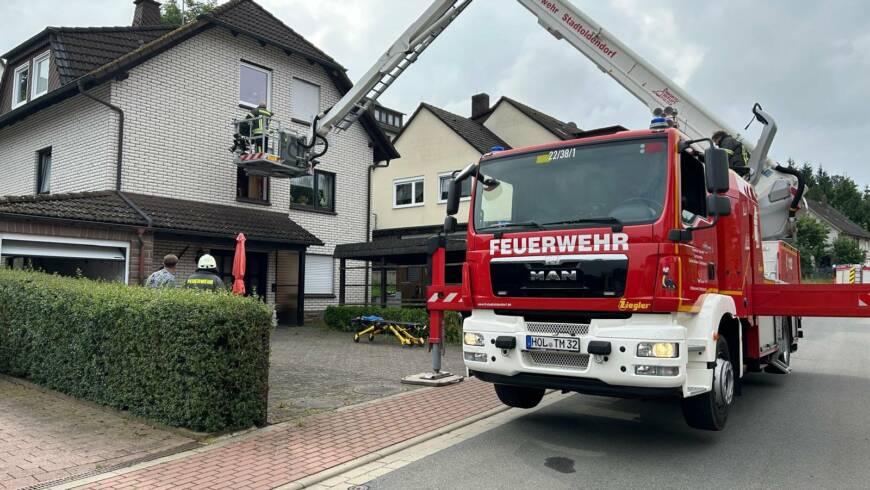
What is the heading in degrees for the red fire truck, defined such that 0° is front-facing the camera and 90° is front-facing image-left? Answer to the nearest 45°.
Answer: approximately 45°

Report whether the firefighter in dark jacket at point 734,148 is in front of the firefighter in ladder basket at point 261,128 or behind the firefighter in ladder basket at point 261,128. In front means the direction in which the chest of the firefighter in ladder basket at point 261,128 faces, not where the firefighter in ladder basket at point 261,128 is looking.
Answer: behind

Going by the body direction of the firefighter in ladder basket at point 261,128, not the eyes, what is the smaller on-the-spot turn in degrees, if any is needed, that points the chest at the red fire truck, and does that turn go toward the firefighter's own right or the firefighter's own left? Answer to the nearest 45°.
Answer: approximately 180°

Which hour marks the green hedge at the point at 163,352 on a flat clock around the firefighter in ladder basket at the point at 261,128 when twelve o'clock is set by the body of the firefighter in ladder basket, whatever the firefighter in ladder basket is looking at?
The green hedge is roughly at 6 o'clock from the firefighter in ladder basket.

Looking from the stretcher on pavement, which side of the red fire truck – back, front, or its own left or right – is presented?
right

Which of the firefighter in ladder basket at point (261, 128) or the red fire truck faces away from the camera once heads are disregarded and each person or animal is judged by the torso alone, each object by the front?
the firefighter in ladder basket

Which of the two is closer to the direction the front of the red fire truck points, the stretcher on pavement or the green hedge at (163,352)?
the green hedge

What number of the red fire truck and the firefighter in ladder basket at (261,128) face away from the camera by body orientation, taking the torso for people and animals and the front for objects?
1

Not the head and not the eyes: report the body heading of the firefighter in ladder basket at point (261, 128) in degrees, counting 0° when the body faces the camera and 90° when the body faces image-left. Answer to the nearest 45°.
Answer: approximately 180°

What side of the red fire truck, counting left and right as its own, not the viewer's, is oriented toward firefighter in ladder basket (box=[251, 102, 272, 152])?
right

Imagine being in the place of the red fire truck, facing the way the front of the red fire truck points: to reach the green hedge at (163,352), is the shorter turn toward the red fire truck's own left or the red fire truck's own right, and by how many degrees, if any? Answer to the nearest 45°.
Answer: approximately 45° to the red fire truck's own right
